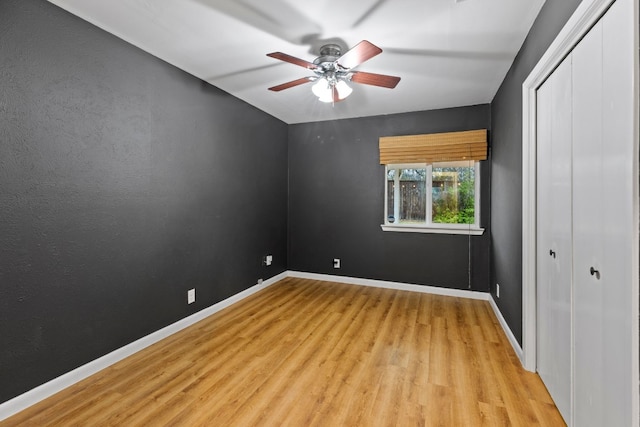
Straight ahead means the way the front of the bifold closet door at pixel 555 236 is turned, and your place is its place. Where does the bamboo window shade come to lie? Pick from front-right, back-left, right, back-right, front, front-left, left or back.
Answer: front-right

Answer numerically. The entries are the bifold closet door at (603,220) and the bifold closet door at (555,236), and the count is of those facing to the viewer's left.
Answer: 2

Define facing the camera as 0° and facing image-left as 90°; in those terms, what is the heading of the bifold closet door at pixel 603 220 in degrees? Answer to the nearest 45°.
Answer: approximately 90°

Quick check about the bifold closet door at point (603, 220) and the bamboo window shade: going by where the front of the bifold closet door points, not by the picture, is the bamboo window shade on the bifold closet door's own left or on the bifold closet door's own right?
on the bifold closet door's own right

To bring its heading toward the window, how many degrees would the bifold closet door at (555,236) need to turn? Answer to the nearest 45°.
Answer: approximately 45° to its right

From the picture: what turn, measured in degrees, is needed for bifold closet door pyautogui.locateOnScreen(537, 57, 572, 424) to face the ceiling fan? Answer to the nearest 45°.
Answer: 0° — it already faces it

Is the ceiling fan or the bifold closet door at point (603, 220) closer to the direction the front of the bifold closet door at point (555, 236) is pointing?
the ceiling fan

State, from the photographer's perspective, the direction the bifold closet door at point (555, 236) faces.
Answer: facing to the left of the viewer

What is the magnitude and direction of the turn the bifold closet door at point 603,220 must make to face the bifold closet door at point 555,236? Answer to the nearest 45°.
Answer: approximately 90° to its right

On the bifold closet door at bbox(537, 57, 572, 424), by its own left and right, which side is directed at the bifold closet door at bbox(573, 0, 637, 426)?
left
